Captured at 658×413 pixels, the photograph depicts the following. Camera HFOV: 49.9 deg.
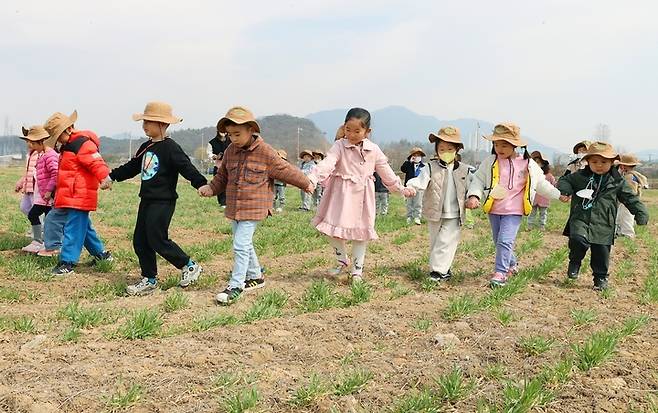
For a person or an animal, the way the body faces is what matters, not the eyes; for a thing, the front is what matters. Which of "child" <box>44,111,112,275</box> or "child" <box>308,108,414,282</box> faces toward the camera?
"child" <box>308,108,414,282</box>

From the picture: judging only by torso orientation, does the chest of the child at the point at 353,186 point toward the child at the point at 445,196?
no

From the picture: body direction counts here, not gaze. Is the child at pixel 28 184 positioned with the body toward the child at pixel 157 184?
no

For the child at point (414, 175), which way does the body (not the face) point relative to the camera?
toward the camera

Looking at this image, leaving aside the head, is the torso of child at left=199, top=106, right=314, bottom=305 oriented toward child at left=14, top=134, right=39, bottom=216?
no

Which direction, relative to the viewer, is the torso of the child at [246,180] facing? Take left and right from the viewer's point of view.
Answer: facing the viewer and to the left of the viewer

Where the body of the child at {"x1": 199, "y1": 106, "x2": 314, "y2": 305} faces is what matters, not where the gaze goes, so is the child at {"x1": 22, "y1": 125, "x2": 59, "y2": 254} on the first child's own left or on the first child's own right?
on the first child's own right

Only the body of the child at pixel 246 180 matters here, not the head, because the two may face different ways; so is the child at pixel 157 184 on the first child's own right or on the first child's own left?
on the first child's own right

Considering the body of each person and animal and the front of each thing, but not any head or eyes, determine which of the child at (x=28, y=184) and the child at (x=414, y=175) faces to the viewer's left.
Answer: the child at (x=28, y=184)

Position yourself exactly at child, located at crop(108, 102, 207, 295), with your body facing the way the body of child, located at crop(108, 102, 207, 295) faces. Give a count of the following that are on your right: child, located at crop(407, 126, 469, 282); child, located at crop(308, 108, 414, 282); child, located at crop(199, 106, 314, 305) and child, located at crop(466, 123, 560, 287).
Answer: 0

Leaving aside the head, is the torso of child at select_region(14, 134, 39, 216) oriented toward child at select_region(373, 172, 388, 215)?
no

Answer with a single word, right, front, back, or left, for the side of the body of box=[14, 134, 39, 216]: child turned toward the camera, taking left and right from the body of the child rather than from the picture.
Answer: left

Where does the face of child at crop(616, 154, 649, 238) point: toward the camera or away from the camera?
toward the camera

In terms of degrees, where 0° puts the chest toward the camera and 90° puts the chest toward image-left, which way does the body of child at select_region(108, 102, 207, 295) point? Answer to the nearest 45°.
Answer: approximately 45°

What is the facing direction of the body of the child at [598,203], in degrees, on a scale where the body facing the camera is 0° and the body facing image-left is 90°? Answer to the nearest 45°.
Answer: approximately 0°
